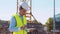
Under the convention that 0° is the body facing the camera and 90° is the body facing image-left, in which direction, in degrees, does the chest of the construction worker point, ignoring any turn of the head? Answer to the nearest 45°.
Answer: approximately 315°
